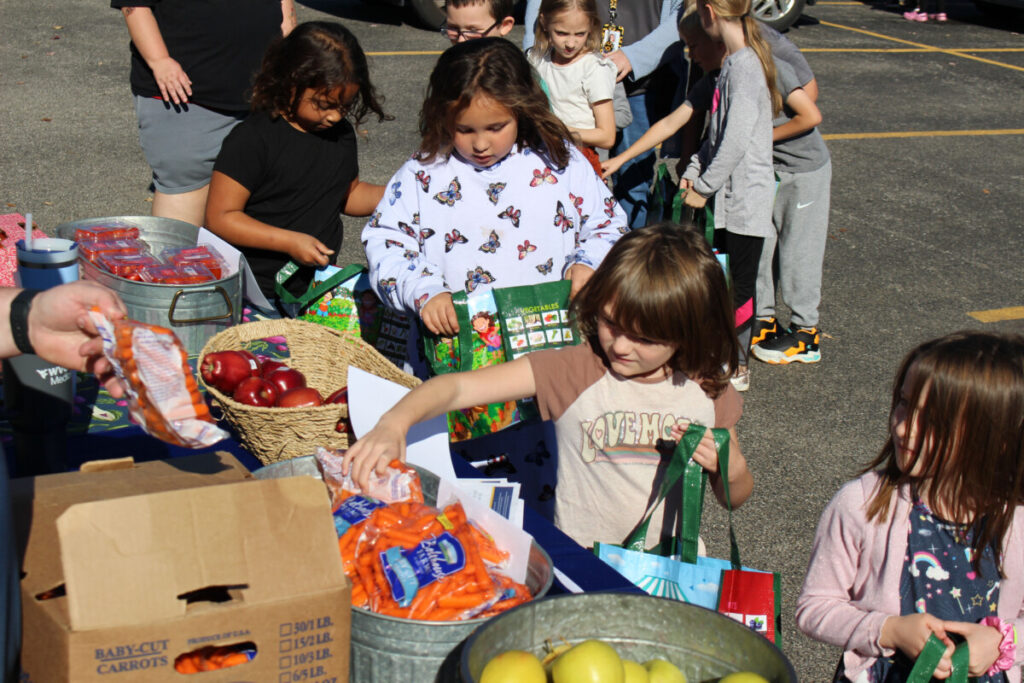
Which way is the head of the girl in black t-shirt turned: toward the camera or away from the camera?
toward the camera

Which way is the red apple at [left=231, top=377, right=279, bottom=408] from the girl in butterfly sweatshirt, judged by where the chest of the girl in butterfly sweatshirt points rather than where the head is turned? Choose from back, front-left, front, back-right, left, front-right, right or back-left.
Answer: front-right

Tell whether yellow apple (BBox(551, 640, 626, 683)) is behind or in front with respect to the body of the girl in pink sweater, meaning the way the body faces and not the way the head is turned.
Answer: in front

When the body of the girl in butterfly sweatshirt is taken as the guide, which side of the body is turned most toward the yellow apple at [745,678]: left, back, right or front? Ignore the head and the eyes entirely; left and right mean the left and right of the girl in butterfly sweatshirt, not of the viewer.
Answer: front

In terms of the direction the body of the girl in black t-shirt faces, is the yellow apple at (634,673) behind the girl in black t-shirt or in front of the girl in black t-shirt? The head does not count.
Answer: in front

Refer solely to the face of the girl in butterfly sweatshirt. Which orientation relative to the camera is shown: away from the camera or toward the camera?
toward the camera

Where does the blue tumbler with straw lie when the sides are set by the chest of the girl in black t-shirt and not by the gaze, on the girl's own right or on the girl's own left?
on the girl's own right

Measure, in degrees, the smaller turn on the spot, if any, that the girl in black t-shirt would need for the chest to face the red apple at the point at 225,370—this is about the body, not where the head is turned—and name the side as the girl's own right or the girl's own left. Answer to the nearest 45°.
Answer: approximately 45° to the girl's own right

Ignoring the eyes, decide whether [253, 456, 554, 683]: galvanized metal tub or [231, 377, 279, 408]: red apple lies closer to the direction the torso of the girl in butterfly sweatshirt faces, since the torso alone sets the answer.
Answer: the galvanized metal tub

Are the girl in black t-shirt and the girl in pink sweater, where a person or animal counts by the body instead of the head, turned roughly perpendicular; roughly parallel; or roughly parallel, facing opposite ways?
roughly perpendicular

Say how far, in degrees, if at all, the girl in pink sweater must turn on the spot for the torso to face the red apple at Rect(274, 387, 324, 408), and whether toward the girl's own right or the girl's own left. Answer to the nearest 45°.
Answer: approximately 90° to the girl's own right

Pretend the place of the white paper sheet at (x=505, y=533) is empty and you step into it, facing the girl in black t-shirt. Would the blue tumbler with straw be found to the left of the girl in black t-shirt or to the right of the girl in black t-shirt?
left

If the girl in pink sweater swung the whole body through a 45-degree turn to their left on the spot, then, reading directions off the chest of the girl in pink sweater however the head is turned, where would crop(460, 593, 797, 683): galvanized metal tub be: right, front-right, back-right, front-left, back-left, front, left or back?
right
